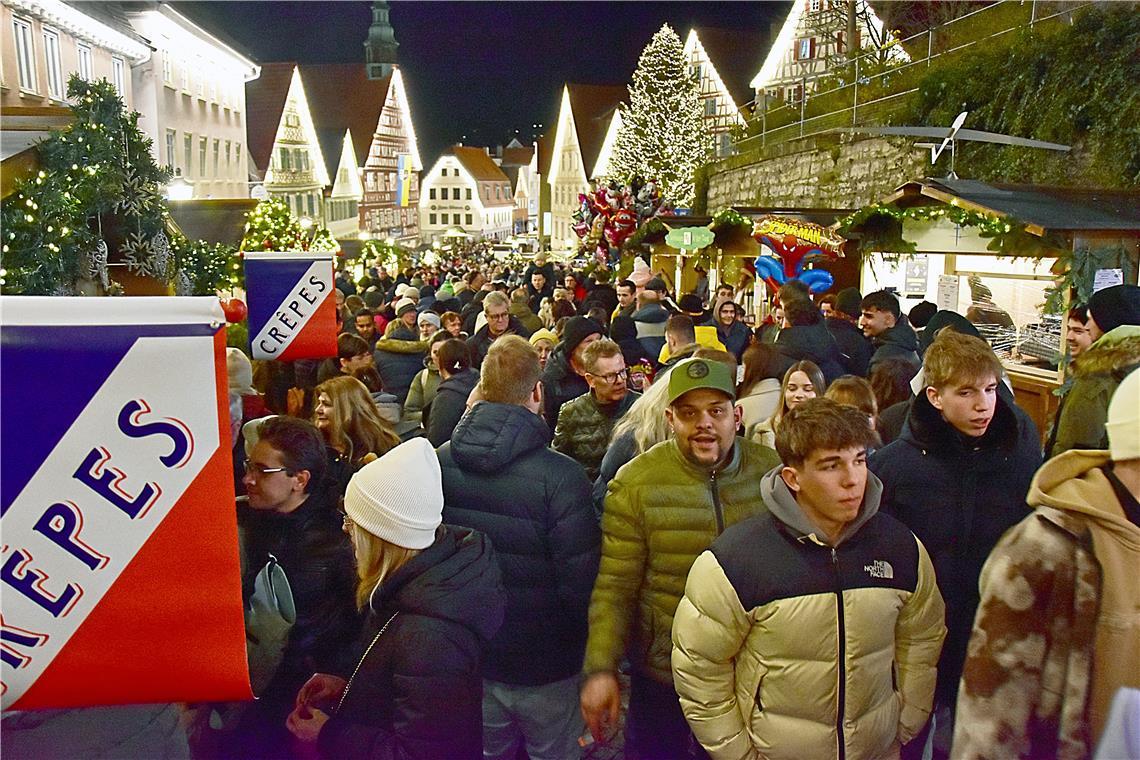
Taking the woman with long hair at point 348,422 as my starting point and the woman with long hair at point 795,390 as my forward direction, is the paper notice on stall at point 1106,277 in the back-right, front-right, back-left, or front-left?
front-left

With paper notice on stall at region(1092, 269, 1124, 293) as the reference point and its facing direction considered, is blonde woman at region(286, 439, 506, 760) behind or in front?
in front

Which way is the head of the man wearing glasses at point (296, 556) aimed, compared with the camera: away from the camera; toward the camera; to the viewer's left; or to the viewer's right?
to the viewer's left

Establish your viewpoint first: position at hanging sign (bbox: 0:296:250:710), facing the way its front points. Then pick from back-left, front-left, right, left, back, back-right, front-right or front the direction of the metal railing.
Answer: back-left

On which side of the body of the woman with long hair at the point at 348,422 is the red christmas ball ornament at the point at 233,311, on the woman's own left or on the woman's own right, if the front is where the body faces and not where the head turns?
on the woman's own right

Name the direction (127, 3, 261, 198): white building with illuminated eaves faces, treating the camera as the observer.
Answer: facing the viewer and to the right of the viewer

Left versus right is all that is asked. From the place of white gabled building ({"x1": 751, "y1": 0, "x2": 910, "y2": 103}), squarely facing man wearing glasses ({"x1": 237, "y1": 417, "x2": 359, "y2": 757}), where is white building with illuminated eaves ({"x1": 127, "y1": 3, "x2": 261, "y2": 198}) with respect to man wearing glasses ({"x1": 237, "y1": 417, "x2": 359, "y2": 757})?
right

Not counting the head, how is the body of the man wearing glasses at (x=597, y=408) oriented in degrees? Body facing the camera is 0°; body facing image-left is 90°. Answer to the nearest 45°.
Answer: approximately 315°
